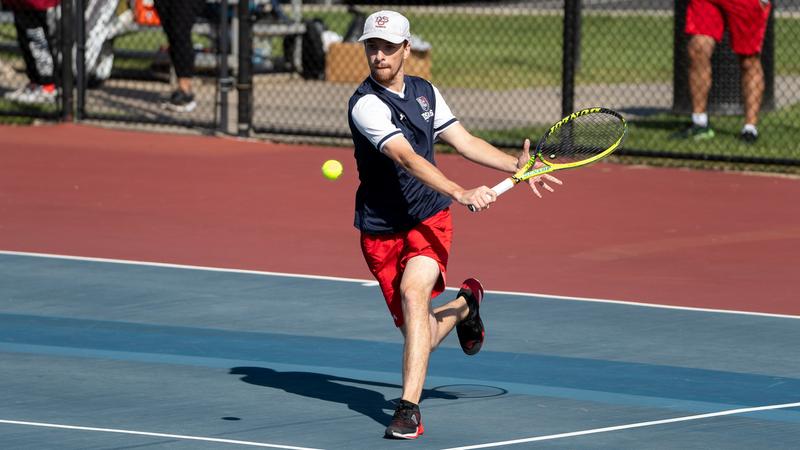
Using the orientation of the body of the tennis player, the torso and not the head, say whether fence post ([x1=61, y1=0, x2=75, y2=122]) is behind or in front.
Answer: behind

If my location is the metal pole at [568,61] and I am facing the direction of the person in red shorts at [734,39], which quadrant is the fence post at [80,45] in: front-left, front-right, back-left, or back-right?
back-left

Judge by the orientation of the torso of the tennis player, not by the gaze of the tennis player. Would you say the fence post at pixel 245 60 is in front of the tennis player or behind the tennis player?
behind

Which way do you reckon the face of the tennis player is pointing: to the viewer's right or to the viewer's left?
to the viewer's left

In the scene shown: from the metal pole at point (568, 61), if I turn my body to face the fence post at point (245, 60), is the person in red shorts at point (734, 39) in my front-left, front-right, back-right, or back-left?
back-right
